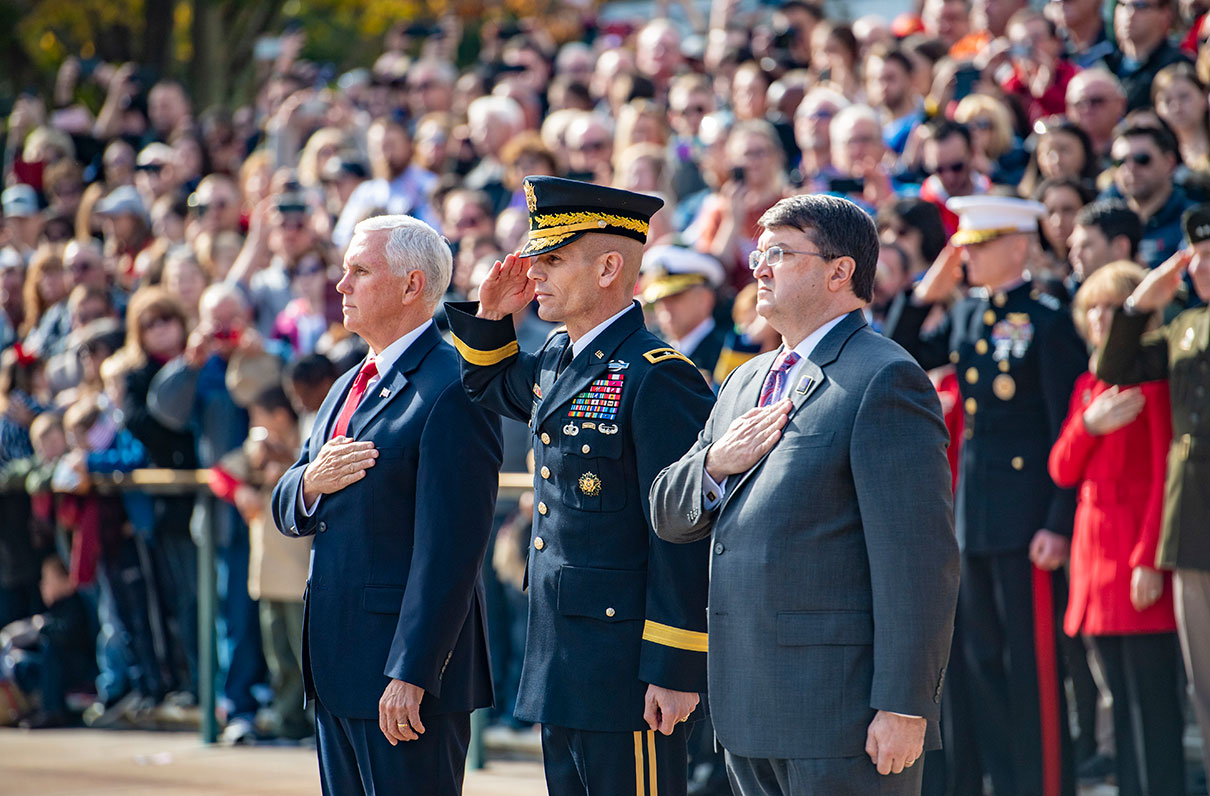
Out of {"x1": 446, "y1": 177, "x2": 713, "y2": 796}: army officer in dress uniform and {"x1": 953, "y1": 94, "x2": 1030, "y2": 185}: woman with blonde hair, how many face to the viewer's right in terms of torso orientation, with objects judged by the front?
0

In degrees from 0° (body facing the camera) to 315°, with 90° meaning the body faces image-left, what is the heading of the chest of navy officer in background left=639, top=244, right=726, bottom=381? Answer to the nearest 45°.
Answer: approximately 45°

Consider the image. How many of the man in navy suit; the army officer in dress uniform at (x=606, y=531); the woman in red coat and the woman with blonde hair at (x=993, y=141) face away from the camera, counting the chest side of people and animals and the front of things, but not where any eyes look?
0

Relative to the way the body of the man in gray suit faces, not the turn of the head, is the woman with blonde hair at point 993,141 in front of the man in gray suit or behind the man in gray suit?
behind

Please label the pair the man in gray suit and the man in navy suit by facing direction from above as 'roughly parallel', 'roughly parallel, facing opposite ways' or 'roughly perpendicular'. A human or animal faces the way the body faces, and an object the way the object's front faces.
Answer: roughly parallel

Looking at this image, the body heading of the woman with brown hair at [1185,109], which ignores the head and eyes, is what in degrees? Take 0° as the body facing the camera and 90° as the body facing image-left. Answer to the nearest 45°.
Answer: approximately 45°

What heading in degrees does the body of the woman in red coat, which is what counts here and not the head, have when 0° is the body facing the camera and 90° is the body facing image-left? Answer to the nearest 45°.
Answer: approximately 45°

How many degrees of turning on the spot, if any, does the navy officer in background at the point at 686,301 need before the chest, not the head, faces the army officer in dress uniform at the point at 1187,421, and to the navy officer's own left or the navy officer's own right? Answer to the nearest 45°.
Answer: approximately 90° to the navy officer's own left

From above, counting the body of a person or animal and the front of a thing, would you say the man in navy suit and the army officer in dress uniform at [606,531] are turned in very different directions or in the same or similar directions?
same or similar directions

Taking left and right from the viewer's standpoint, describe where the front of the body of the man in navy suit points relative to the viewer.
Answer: facing the viewer and to the left of the viewer

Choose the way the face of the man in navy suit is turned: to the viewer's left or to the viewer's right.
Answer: to the viewer's left

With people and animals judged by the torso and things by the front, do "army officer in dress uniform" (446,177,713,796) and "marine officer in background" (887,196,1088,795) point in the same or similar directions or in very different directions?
same or similar directions

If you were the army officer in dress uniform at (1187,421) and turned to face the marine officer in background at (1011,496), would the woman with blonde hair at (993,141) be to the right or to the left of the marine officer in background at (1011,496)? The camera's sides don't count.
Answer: right

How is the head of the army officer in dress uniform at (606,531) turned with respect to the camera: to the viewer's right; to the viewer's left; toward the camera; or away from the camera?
to the viewer's left

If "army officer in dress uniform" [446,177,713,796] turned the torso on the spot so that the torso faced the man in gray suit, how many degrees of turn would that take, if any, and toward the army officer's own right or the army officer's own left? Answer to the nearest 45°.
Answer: approximately 90° to the army officer's own left

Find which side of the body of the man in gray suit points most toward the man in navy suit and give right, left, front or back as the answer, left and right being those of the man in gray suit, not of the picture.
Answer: right
